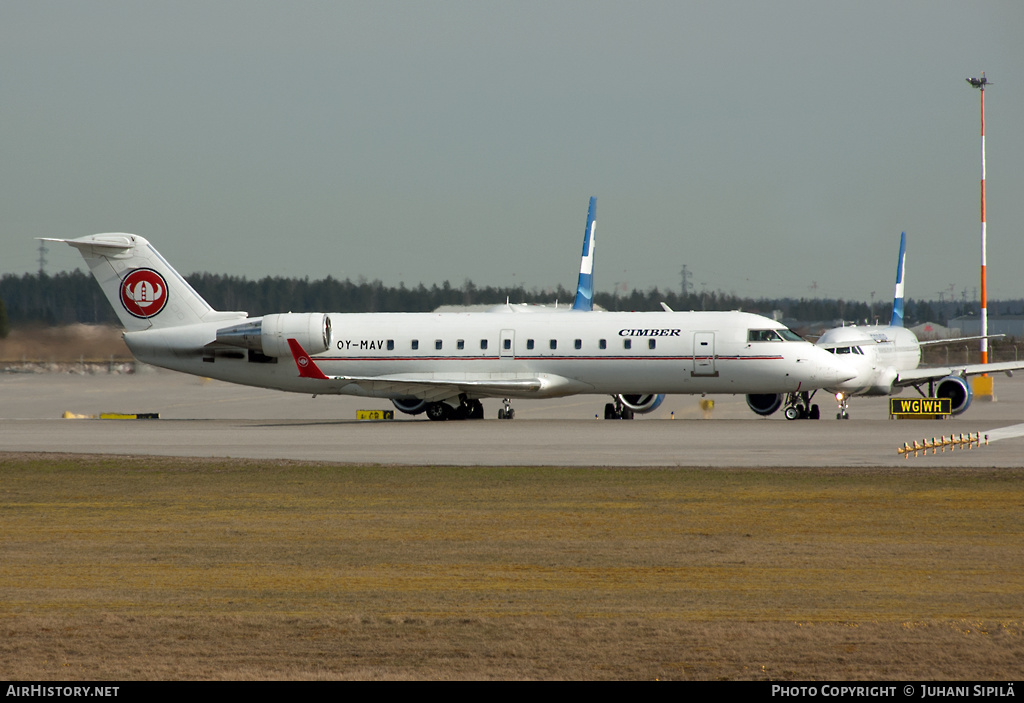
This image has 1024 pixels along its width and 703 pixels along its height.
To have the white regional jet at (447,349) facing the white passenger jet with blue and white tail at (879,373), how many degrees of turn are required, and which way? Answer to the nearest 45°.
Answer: approximately 90° to its left

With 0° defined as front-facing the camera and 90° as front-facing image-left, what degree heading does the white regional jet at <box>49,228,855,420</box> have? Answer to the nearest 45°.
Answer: approximately 270°
